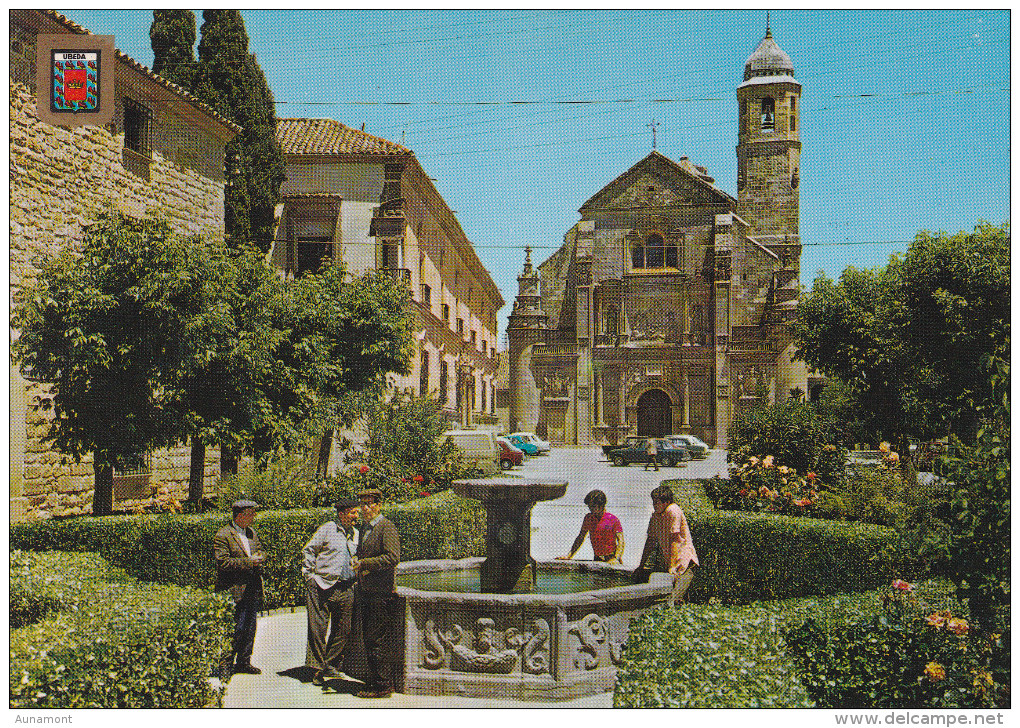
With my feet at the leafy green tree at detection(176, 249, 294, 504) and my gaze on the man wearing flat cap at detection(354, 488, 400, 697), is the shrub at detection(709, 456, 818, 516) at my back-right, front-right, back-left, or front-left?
front-left

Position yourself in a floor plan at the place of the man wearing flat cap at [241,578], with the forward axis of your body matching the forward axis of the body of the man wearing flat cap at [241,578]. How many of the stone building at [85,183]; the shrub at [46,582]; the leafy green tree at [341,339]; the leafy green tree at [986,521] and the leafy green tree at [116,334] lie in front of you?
1

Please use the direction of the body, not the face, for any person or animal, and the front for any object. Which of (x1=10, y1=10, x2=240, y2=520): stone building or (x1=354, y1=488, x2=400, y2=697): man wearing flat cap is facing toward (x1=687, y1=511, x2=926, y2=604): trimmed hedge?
the stone building

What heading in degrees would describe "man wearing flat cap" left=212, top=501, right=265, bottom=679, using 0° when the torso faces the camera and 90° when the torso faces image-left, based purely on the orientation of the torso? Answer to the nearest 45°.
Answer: approximately 315°

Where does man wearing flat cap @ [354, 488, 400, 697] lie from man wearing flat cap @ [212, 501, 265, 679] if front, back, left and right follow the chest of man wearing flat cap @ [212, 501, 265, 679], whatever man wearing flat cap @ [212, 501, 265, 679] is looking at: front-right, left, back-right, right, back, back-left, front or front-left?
front

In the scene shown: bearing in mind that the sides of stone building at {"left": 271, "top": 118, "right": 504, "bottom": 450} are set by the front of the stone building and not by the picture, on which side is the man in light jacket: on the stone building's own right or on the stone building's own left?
on the stone building's own right

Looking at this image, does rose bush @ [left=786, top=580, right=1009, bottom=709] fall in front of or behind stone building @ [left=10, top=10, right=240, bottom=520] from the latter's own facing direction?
in front

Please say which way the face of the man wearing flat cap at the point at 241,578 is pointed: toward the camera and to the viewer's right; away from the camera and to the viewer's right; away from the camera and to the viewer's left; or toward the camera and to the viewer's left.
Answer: toward the camera and to the viewer's right

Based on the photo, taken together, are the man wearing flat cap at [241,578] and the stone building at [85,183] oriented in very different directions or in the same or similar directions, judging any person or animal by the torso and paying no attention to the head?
same or similar directions

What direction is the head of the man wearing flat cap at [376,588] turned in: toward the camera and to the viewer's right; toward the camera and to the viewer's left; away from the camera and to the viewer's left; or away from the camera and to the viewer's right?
toward the camera and to the viewer's left

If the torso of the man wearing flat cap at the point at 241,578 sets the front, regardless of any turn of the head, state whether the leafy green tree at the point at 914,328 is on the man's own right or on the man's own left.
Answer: on the man's own left

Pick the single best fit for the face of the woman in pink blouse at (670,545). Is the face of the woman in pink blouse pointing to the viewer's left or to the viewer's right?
to the viewer's left

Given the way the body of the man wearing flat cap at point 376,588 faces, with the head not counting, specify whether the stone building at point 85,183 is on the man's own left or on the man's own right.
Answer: on the man's own right
